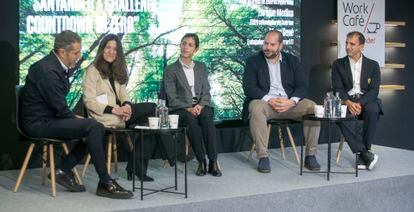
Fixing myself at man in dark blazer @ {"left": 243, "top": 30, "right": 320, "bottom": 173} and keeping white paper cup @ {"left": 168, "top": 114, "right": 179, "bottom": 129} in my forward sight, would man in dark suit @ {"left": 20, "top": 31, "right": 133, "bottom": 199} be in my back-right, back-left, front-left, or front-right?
front-right

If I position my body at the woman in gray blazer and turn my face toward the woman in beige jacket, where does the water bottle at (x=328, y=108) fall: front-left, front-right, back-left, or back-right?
back-left

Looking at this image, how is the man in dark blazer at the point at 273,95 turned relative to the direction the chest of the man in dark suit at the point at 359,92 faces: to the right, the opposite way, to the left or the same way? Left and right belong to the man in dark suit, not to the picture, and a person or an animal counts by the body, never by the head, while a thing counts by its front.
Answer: the same way

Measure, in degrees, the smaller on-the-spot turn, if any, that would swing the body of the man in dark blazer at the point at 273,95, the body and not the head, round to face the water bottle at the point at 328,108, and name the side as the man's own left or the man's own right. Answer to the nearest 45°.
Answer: approximately 45° to the man's own left

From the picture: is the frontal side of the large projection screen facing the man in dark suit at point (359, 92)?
no

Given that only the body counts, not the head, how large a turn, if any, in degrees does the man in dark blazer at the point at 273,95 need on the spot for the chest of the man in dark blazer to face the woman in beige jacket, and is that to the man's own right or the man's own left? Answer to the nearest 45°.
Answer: approximately 45° to the man's own right

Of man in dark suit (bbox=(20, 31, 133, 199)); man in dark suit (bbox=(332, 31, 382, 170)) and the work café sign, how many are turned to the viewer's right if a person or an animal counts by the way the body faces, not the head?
1

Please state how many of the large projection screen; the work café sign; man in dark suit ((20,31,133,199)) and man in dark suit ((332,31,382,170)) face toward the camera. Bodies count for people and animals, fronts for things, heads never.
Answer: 3

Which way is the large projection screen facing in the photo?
toward the camera

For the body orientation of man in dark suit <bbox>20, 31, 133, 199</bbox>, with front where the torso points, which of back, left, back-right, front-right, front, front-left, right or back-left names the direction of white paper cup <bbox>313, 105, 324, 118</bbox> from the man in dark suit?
front

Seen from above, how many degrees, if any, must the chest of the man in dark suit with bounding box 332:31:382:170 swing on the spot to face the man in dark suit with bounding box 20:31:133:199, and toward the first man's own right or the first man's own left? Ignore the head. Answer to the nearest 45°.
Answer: approximately 45° to the first man's own right

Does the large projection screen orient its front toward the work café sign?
no

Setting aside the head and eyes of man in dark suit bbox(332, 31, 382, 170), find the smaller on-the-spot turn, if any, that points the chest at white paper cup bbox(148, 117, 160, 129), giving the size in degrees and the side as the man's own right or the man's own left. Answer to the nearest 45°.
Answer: approximately 45° to the man's own right

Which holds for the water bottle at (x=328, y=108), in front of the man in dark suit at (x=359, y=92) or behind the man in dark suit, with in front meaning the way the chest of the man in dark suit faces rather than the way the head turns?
in front

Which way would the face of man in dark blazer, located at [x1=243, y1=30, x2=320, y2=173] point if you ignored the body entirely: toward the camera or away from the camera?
toward the camera

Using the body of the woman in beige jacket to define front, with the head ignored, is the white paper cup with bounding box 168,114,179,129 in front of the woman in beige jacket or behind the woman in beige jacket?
in front

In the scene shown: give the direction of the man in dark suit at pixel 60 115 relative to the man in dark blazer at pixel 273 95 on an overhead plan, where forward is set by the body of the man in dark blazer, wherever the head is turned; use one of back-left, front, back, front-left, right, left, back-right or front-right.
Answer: front-right

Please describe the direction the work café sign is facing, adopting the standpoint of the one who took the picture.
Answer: facing the viewer

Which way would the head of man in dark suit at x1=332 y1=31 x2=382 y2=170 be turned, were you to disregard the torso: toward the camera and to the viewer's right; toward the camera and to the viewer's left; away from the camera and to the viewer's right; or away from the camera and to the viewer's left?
toward the camera and to the viewer's left
